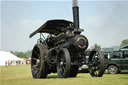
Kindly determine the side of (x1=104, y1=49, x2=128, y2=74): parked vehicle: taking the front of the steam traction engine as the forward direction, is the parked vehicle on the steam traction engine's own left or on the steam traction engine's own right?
on the steam traction engine's own left

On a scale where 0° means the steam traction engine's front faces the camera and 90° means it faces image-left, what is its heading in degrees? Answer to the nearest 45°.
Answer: approximately 315°
